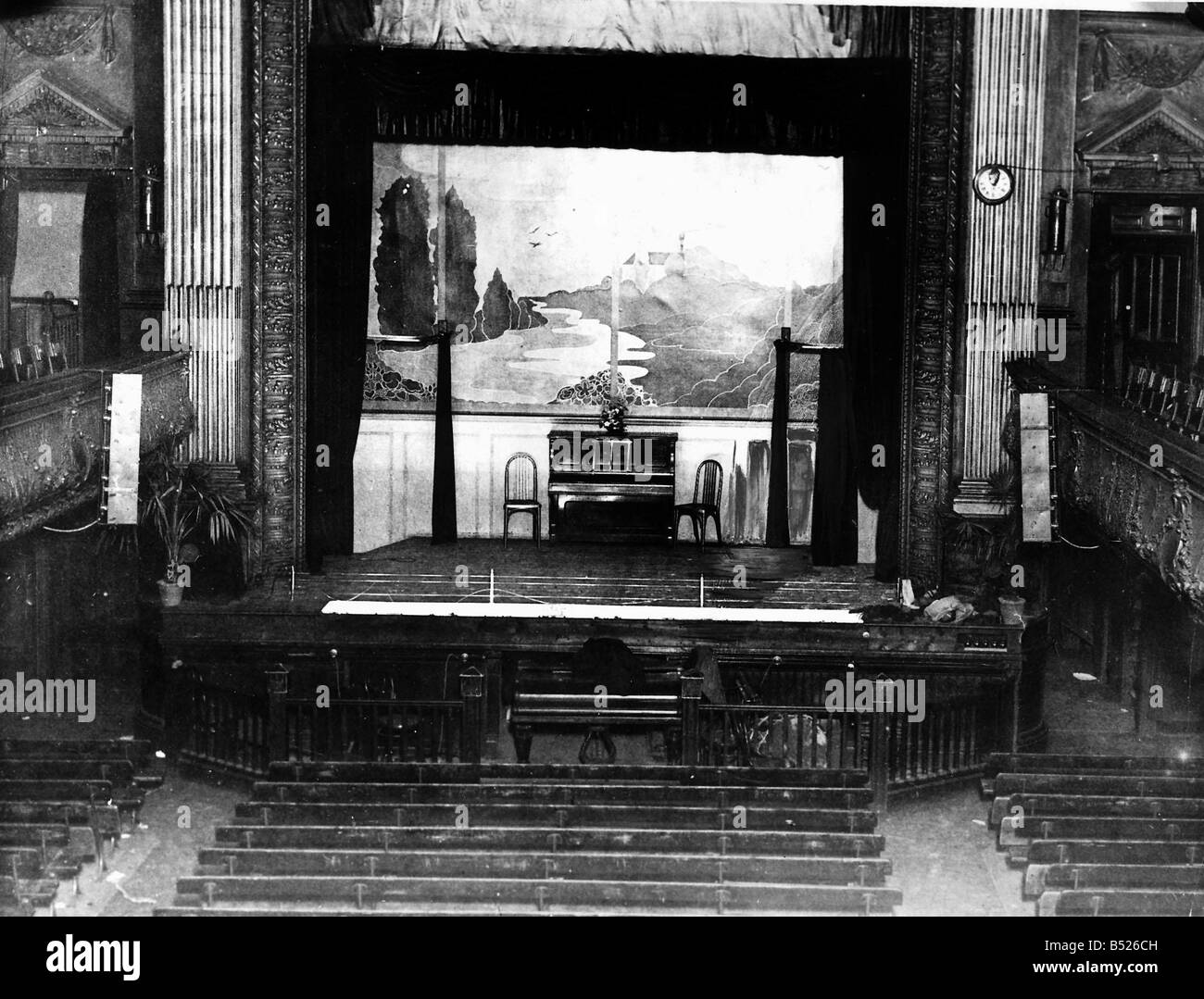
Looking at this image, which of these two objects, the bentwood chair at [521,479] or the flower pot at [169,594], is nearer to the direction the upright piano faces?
the flower pot

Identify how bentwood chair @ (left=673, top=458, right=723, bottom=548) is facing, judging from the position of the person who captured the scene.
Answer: facing the viewer and to the left of the viewer

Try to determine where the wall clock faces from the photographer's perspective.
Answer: facing the viewer

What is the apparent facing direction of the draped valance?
toward the camera

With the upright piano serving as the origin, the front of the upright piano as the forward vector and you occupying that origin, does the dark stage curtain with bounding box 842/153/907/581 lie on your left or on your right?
on your left

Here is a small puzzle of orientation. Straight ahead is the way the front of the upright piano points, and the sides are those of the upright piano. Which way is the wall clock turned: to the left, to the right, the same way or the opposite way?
the same way

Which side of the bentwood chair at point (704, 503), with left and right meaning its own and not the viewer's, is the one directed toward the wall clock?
left
